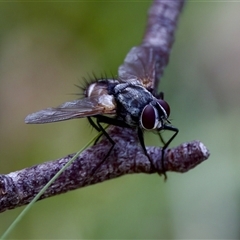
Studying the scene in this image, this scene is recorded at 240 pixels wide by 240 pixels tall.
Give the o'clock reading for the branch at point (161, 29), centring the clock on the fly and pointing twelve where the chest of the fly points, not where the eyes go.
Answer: The branch is roughly at 8 o'clock from the fly.

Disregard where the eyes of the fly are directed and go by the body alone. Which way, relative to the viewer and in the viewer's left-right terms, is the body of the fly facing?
facing the viewer and to the right of the viewer
